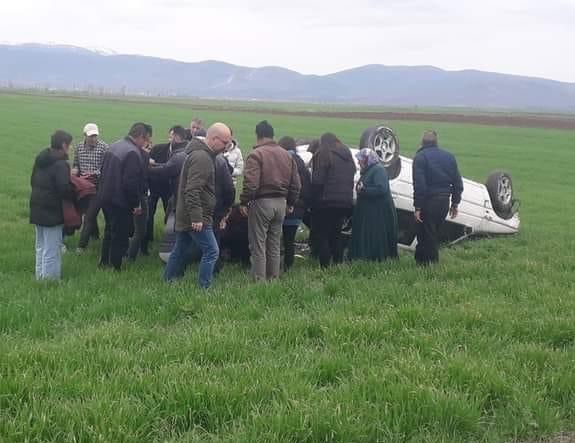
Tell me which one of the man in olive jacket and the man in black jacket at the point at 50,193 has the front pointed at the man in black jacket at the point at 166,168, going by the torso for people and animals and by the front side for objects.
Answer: the man in black jacket at the point at 50,193

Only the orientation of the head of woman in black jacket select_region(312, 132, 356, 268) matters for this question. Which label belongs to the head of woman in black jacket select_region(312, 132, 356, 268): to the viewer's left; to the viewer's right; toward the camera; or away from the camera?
away from the camera

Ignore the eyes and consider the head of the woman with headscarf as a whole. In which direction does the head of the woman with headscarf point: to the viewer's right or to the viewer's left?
to the viewer's left

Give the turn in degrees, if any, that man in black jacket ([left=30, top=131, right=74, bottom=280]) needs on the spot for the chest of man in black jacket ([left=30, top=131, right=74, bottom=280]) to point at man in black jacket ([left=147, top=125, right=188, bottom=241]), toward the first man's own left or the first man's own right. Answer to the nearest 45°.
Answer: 0° — they already face them

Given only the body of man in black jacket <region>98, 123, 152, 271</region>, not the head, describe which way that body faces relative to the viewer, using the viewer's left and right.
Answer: facing away from the viewer and to the right of the viewer

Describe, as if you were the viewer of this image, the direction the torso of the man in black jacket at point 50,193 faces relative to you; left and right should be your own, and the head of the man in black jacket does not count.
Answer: facing away from the viewer and to the right of the viewer

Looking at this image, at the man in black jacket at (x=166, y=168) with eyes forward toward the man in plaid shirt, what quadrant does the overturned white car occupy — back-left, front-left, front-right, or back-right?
back-right

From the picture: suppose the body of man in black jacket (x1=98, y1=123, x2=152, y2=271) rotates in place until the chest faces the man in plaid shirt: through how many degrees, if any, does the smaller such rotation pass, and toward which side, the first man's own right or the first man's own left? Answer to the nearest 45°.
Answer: approximately 45° to the first man's own left
